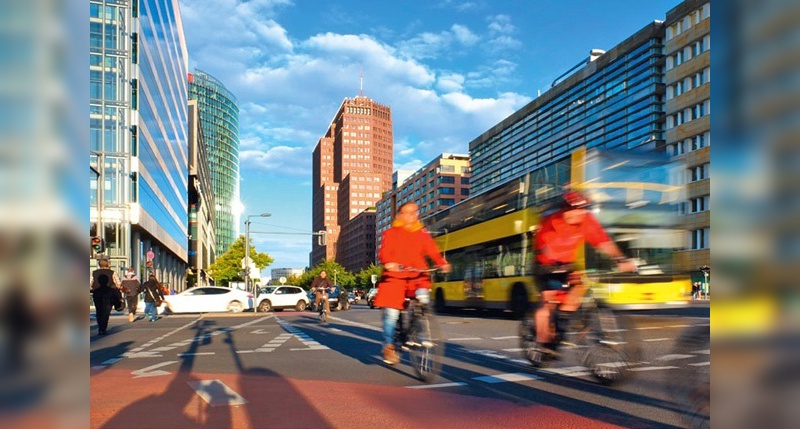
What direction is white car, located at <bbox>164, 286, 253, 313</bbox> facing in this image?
to the viewer's left

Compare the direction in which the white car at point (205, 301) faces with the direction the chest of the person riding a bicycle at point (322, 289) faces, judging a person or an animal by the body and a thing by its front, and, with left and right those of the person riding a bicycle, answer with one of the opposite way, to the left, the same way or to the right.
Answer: to the right
